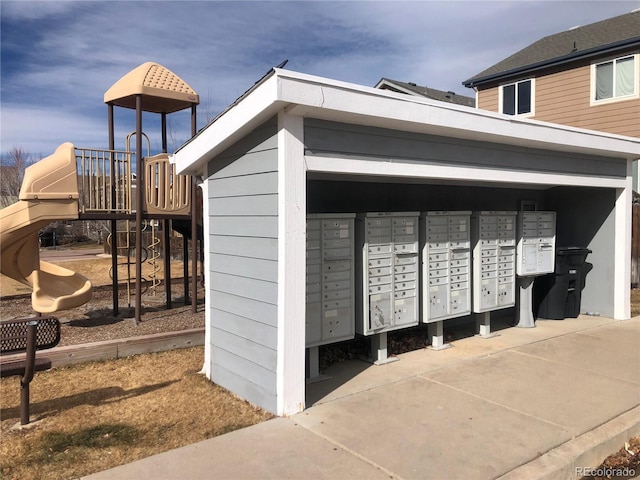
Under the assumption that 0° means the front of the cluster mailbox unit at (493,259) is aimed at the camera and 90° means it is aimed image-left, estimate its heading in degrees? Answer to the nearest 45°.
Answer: approximately 315°

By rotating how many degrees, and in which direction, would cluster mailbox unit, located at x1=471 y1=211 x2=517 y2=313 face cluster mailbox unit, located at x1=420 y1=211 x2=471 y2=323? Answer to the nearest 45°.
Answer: approximately 90° to its right

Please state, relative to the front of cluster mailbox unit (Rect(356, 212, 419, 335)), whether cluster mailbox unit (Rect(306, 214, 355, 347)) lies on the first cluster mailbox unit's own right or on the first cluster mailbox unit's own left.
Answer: on the first cluster mailbox unit's own right

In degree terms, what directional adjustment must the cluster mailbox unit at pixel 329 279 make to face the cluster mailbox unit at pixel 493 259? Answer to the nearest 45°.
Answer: approximately 90° to its left

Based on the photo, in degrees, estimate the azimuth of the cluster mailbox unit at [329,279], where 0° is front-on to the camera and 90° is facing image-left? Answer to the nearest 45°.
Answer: approximately 315°

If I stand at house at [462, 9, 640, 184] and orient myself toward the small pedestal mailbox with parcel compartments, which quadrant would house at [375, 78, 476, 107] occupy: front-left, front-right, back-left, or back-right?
back-right

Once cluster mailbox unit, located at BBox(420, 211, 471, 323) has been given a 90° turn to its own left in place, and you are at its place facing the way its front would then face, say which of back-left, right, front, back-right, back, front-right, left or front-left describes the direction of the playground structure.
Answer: back-left

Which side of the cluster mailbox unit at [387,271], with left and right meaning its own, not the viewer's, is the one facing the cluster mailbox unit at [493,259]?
left

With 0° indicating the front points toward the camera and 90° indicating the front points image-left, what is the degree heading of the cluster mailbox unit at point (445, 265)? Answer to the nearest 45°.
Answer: approximately 315°

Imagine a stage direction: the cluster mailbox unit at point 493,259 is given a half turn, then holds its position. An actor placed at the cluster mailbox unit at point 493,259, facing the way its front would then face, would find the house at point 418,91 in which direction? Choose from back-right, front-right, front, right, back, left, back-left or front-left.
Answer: front-right
